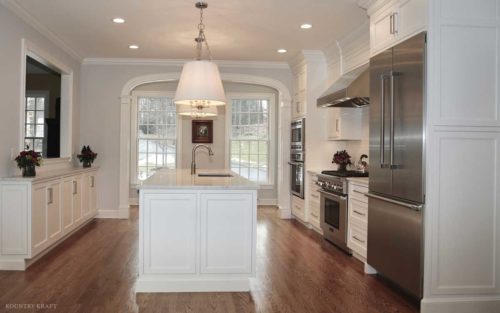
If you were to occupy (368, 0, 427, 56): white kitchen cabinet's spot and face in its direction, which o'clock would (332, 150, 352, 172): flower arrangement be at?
The flower arrangement is roughly at 4 o'clock from the white kitchen cabinet.

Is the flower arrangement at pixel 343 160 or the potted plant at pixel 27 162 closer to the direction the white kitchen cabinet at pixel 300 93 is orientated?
the potted plant

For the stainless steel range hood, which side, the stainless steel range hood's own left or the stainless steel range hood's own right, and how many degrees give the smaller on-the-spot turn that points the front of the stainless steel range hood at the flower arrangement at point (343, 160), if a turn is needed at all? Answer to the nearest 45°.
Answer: approximately 135° to the stainless steel range hood's own right

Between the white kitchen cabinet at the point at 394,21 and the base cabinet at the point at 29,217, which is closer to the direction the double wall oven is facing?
the base cabinet

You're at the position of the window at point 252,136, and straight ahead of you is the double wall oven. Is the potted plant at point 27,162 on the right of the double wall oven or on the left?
right

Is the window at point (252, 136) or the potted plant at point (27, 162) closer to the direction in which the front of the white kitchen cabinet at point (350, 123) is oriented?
the potted plant

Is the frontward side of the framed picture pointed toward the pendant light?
yes

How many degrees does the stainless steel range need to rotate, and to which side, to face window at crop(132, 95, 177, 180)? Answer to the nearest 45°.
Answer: approximately 90° to its right

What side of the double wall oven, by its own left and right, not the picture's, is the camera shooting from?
left
